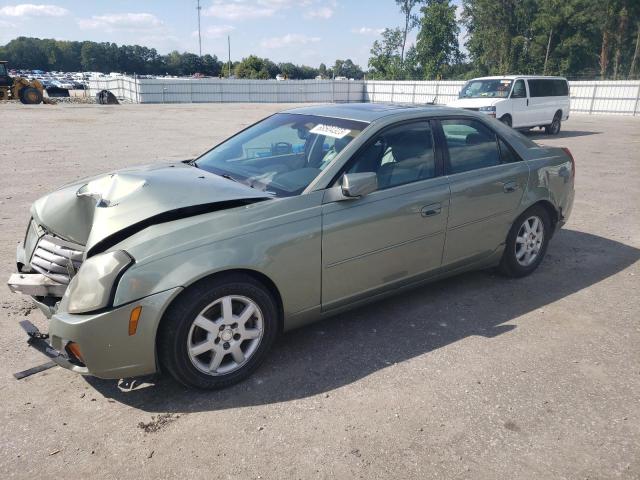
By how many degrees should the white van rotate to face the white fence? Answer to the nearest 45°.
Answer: approximately 90° to its right

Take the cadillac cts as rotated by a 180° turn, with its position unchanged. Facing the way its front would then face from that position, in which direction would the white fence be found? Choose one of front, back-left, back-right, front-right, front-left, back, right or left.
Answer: front-left

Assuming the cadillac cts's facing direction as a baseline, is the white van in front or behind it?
behind

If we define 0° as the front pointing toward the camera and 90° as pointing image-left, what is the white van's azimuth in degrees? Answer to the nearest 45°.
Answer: approximately 45°

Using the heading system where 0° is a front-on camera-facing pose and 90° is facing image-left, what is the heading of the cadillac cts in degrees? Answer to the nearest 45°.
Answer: approximately 45°
